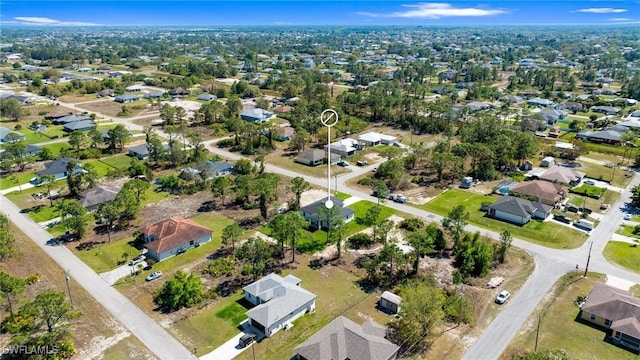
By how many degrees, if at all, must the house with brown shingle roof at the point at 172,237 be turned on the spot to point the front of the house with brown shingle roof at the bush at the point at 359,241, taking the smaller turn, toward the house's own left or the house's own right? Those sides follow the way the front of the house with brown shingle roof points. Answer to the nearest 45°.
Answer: approximately 135° to the house's own left

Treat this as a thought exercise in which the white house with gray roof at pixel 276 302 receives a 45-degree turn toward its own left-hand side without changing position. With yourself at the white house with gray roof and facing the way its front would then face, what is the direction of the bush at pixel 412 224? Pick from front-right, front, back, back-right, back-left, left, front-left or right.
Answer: back-left

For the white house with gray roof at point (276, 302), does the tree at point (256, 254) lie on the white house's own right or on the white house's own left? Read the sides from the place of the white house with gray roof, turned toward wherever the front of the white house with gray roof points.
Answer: on the white house's own right

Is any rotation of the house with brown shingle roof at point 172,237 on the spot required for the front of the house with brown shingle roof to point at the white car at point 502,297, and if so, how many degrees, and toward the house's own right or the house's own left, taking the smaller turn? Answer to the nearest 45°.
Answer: approximately 90° to the house's own left

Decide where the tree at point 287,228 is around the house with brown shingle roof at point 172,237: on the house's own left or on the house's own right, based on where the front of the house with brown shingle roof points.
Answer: on the house's own left

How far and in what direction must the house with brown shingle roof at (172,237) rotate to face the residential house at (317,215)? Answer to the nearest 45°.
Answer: approximately 135° to its left

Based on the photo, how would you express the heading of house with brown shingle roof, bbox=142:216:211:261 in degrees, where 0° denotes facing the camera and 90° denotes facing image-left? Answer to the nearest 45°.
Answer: approximately 45°

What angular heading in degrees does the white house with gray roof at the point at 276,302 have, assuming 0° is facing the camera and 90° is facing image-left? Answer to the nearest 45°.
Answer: approximately 45°

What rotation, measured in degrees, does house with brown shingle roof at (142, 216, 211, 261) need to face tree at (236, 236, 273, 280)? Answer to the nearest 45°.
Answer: approximately 90° to its left

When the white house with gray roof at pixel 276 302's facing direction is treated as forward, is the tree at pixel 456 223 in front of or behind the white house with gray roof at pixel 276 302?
behind

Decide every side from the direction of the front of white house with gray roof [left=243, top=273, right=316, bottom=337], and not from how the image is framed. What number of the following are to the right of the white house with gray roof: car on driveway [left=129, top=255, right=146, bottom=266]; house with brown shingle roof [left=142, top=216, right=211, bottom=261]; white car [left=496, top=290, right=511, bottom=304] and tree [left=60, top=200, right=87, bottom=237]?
3

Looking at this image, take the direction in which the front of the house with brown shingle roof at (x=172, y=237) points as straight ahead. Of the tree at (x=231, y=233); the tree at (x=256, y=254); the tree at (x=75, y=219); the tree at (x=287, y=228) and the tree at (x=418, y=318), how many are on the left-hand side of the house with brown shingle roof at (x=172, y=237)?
4
